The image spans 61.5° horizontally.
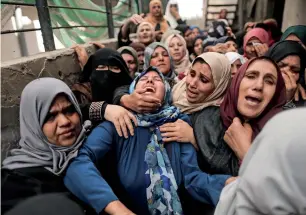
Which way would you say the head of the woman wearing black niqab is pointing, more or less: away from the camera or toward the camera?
toward the camera

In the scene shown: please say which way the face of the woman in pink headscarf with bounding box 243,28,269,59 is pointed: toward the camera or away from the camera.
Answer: toward the camera

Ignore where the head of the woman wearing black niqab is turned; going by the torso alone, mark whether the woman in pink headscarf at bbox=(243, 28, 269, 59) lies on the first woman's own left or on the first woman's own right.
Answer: on the first woman's own left

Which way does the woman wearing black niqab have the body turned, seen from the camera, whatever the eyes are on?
toward the camera
